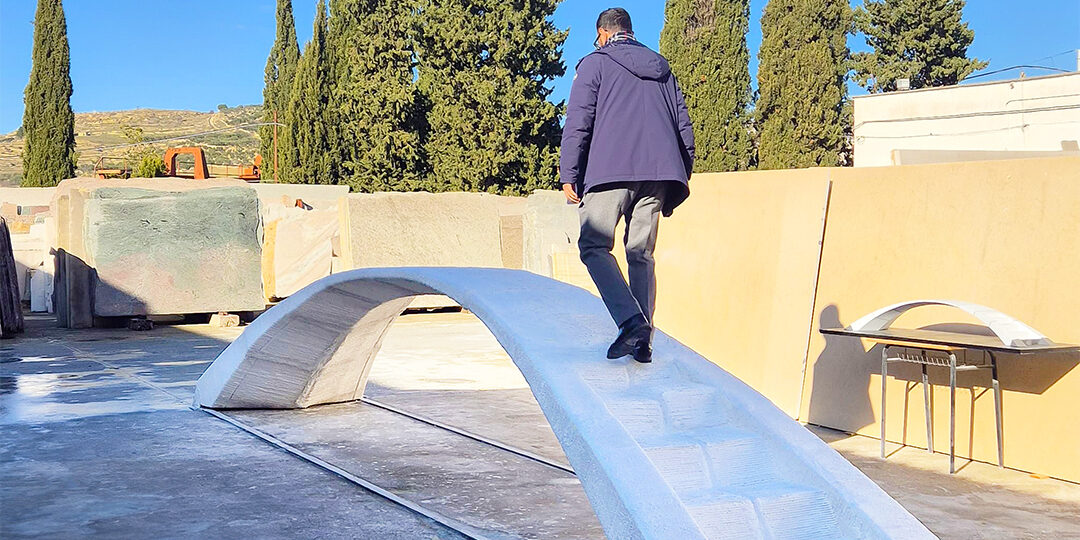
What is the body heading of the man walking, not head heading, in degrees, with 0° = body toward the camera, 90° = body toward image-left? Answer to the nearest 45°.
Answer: approximately 135°

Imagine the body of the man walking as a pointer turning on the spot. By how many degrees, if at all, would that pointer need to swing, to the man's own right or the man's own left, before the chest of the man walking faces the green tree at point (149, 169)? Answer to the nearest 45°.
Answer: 0° — they already face it

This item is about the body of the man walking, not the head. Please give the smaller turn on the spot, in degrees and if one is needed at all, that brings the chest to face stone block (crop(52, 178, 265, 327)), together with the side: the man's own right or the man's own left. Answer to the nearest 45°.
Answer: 0° — they already face it

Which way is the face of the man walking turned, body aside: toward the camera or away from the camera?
away from the camera

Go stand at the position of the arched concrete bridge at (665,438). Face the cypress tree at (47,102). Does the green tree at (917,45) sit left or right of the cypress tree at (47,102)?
right

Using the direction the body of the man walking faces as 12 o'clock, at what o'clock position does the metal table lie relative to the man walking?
The metal table is roughly at 3 o'clock from the man walking.

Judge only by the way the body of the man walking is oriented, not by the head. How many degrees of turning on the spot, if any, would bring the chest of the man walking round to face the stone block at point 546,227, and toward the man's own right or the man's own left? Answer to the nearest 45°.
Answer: approximately 45° to the man's own right
